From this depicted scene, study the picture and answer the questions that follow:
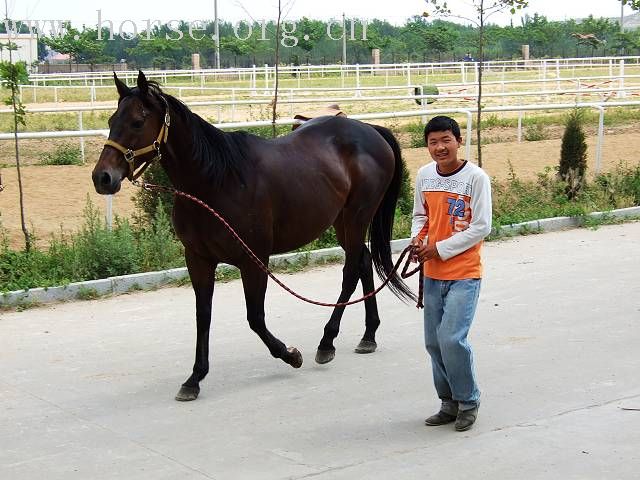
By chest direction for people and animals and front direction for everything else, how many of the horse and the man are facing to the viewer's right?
0

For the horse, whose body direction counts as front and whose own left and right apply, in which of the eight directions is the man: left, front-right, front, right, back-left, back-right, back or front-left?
left

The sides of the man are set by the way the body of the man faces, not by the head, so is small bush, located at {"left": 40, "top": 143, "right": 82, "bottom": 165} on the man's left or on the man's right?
on the man's right

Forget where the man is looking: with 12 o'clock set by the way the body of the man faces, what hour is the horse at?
The horse is roughly at 3 o'clock from the man.

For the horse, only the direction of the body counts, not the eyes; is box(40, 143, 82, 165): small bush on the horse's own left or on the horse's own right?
on the horse's own right

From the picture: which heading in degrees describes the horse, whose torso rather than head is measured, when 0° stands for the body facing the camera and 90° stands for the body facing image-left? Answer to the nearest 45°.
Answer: approximately 45°
